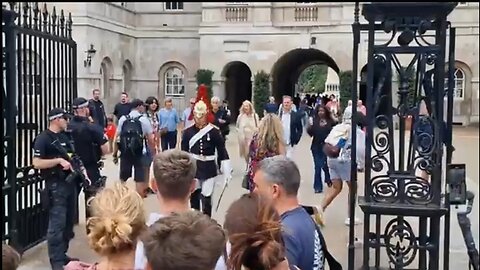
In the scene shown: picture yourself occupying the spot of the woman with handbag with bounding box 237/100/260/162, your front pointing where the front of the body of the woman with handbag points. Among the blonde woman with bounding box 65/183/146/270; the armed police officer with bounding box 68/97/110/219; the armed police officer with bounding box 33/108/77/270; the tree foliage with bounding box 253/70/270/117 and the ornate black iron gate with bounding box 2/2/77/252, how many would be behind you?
1

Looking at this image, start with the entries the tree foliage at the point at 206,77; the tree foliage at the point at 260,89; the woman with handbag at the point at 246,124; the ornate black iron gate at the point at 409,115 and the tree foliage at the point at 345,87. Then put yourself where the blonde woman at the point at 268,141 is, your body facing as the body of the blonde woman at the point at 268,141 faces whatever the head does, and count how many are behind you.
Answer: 1

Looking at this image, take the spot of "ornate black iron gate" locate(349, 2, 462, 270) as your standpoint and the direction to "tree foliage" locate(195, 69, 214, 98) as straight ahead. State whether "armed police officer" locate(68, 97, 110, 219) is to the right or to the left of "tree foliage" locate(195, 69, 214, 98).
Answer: left

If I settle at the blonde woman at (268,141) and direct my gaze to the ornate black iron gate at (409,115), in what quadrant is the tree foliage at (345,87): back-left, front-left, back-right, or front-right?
back-left

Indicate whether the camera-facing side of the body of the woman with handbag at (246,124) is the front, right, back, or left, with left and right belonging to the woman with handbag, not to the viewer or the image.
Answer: front

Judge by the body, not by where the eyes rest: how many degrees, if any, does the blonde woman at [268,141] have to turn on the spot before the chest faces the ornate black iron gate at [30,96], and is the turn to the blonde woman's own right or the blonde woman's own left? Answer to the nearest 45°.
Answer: approximately 90° to the blonde woman's own left

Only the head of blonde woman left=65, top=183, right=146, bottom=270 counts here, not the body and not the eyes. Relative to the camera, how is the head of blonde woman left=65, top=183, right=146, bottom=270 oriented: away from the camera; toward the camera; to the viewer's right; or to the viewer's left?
away from the camera

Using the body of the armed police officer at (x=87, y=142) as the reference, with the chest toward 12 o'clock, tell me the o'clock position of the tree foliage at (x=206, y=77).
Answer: The tree foliage is roughly at 11 o'clock from the armed police officer.

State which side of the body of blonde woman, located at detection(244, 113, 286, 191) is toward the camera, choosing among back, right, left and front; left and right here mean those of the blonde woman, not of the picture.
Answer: back

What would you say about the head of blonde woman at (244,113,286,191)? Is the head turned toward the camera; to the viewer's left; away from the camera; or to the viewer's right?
away from the camera

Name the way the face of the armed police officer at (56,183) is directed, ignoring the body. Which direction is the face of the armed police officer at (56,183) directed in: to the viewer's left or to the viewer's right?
to the viewer's right

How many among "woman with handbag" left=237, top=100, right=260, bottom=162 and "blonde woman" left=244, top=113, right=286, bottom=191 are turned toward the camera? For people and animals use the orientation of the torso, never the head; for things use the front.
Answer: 1
